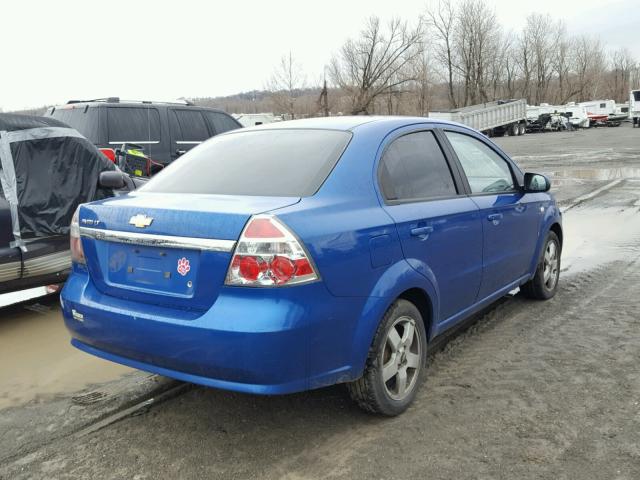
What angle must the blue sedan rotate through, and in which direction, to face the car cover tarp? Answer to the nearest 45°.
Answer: approximately 90° to its left

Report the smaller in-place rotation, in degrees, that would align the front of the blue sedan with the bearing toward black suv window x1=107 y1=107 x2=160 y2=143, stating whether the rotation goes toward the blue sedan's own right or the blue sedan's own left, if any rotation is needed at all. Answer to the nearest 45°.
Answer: approximately 45° to the blue sedan's own left

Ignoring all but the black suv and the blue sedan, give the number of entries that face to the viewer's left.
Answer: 0

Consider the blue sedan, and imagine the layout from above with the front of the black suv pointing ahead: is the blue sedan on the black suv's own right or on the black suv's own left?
on the black suv's own right

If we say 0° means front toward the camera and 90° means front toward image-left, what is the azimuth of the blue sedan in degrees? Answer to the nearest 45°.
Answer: approximately 225°

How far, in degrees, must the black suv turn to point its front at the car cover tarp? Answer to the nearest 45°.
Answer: approximately 135° to its right

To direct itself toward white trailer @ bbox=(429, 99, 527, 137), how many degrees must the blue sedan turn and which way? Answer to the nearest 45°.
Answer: approximately 45° to its left

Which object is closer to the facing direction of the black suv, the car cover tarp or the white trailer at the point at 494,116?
the white trailer

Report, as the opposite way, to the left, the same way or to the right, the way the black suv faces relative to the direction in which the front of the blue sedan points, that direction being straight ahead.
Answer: the same way

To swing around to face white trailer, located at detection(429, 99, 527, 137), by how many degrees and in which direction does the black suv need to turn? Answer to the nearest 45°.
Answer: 0° — it already faces it

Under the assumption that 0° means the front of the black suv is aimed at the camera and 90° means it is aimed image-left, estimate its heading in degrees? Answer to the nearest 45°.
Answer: approximately 225°
